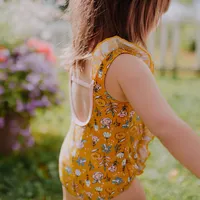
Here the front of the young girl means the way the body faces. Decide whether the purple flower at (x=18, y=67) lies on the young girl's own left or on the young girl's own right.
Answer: on the young girl's own left

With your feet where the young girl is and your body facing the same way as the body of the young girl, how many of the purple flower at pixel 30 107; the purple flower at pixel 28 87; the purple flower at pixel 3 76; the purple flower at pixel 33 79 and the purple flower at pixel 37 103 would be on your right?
0

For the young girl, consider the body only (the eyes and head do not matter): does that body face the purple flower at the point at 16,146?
no

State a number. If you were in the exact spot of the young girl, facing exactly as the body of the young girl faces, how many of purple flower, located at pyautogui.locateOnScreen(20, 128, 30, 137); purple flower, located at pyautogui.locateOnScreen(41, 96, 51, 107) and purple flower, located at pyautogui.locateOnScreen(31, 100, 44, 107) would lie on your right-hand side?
0

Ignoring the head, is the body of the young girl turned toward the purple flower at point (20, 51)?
no

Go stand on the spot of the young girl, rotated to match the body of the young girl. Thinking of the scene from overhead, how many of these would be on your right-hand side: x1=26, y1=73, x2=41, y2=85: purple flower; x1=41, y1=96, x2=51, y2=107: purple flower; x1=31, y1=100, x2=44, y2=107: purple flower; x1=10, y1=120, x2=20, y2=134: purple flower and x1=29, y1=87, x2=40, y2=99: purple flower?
0

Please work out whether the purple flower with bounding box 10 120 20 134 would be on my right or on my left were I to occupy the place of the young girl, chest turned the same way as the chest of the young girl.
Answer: on my left

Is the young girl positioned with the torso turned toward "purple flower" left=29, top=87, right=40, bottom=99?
no

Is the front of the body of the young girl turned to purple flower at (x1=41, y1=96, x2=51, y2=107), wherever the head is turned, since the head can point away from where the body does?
no

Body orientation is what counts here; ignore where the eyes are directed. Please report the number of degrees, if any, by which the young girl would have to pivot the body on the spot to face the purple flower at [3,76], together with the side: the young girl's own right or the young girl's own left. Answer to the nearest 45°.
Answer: approximately 90° to the young girl's own left

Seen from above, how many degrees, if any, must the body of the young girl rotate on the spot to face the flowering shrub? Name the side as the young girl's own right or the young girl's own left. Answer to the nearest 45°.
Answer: approximately 90° to the young girl's own left

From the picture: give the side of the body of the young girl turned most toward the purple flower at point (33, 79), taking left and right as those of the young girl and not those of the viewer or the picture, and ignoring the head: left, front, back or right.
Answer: left

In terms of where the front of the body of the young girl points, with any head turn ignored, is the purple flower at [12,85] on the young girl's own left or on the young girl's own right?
on the young girl's own left
